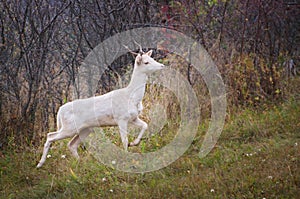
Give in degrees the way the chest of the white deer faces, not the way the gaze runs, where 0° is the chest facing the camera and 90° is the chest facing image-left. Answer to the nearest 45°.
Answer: approximately 270°
